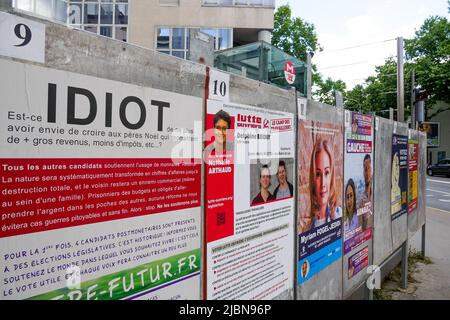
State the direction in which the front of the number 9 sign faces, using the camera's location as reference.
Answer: facing the viewer and to the right of the viewer

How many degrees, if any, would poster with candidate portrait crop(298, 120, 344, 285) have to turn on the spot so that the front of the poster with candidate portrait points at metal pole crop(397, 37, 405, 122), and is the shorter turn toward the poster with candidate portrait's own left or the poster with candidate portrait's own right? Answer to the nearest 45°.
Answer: approximately 135° to the poster with candidate portrait's own left

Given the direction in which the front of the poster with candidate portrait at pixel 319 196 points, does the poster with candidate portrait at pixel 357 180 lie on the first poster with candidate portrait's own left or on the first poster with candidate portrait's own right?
on the first poster with candidate portrait's own left

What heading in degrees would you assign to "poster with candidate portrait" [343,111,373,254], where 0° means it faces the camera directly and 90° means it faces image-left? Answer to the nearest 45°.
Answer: approximately 315°

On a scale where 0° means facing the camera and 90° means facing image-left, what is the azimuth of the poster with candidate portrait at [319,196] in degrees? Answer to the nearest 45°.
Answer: approximately 315°

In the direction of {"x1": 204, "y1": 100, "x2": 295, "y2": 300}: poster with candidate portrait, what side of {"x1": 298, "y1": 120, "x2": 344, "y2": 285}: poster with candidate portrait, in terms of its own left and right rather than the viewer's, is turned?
right

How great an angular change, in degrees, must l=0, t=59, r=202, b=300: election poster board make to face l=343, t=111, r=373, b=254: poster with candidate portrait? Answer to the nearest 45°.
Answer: approximately 90° to its left

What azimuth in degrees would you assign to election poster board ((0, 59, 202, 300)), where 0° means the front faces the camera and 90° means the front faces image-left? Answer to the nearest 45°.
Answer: approximately 315°
